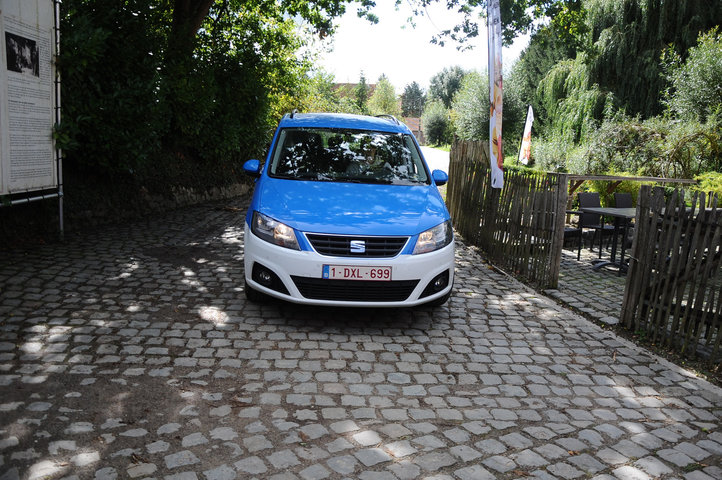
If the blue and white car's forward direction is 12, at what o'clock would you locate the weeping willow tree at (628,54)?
The weeping willow tree is roughly at 7 o'clock from the blue and white car.

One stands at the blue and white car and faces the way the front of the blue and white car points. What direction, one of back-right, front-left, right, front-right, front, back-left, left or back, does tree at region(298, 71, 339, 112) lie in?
back

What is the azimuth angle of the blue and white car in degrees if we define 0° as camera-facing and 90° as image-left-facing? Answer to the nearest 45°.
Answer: approximately 0°

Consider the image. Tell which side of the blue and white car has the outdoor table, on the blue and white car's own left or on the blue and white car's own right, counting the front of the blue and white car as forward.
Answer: on the blue and white car's own left

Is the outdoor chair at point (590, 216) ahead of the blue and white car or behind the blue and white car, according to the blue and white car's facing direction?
behind

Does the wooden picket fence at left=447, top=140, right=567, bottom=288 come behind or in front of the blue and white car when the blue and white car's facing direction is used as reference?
behind

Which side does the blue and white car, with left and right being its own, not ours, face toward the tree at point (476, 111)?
back

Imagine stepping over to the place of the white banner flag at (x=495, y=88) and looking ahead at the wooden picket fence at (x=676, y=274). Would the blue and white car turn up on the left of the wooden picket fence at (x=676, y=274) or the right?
right

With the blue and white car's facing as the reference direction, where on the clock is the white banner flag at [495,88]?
The white banner flag is roughly at 7 o'clock from the blue and white car.

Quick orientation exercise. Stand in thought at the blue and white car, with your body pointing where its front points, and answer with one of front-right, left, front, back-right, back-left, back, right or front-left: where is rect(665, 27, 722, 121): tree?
back-left
